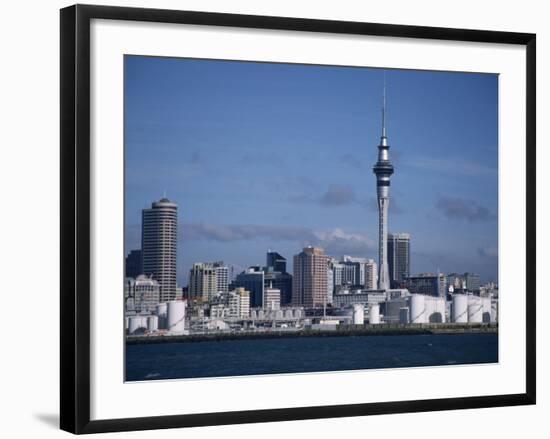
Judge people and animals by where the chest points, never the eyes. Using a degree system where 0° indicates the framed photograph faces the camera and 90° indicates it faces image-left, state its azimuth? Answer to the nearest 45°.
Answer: approximately 315°
